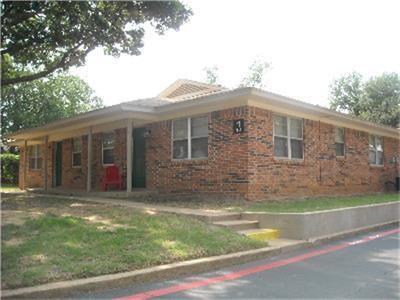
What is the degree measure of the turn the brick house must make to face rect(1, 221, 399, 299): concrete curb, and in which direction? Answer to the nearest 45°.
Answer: approximately 45° to its left

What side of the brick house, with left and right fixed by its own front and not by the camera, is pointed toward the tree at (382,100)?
back

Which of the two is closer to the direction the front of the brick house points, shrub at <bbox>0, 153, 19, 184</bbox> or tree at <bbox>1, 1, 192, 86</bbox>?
the tree

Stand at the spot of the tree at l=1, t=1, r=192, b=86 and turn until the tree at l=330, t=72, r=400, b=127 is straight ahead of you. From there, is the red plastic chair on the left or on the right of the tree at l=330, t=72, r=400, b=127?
left

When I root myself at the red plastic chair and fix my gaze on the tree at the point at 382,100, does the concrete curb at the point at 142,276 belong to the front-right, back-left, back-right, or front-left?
back-right

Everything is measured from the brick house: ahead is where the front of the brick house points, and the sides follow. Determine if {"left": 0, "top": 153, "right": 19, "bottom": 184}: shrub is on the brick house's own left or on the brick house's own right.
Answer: on the brick house's own right

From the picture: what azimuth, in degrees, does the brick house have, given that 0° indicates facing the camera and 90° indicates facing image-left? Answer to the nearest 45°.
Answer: approximately 45°
